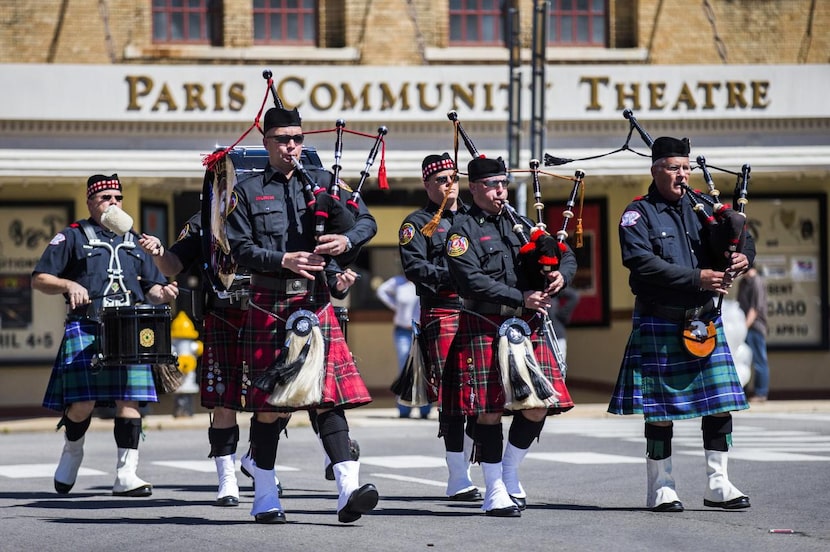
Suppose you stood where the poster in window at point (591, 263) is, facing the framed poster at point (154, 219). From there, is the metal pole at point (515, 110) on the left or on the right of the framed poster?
left

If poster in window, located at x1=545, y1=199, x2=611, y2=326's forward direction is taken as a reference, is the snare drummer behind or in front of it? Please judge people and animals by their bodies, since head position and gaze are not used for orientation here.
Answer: in front

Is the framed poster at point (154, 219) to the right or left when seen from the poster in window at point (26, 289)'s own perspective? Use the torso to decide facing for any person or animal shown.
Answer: on its left

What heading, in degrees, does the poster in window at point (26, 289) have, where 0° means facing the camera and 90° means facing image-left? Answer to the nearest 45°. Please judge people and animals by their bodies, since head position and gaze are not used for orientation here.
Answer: approximately 0°

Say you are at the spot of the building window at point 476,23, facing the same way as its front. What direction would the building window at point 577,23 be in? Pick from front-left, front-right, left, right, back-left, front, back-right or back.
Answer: left

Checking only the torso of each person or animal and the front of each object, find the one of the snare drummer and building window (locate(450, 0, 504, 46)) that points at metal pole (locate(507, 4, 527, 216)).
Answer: the building window

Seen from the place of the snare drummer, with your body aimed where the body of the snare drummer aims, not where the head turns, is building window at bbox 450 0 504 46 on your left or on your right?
on your left

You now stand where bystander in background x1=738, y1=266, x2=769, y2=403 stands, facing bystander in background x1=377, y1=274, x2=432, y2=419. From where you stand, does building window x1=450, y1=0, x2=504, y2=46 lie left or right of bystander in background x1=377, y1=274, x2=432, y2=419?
right

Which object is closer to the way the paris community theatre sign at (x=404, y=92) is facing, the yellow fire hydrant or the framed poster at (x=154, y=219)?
the yellow fire hydrant
